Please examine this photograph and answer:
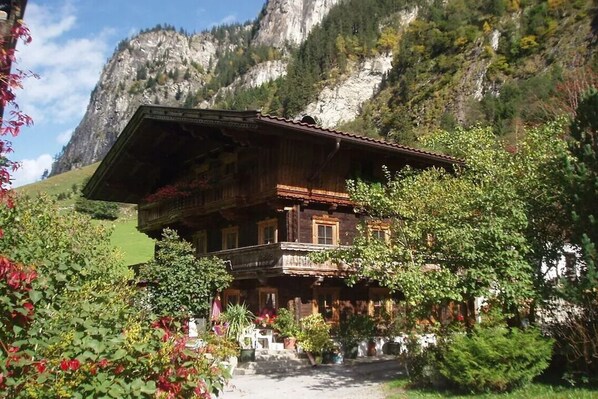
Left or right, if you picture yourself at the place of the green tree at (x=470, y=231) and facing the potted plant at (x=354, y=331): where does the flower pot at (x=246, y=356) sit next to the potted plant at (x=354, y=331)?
left

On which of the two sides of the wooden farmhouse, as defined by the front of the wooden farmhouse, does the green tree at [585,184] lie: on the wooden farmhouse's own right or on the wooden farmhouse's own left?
on the wooden farmhouse's own left

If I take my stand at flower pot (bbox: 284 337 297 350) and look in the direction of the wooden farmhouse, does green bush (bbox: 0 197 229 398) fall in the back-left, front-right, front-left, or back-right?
back-left
